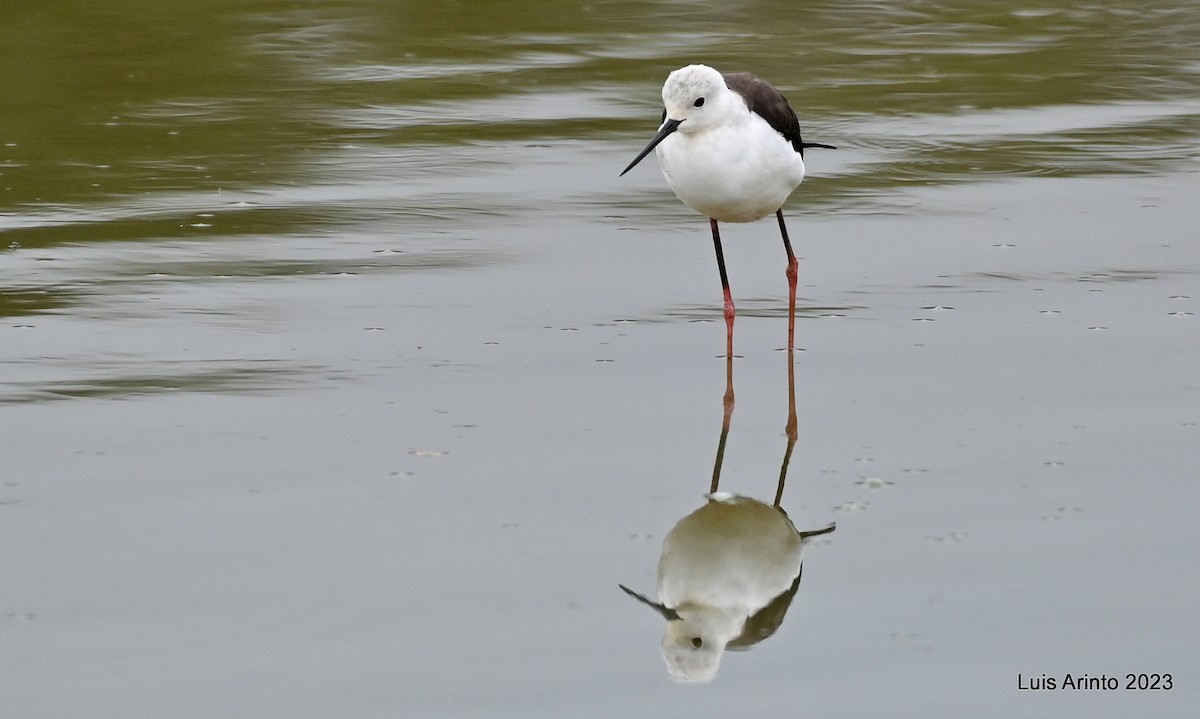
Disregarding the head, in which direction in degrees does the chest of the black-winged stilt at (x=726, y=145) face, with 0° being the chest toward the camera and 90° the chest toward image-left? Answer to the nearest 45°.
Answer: approximately 45°
